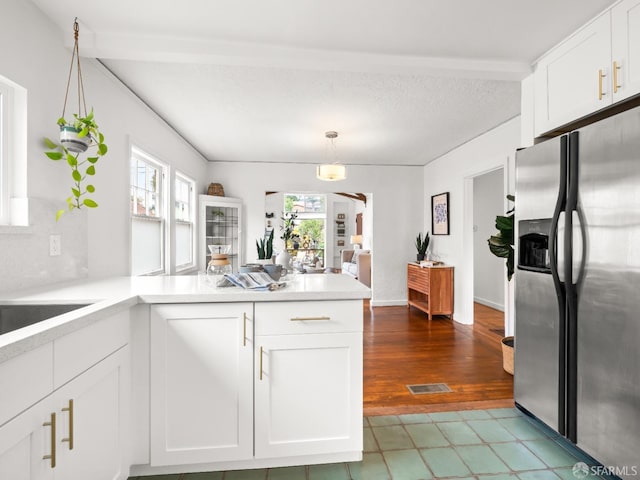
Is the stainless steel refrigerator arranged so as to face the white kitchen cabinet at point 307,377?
yes

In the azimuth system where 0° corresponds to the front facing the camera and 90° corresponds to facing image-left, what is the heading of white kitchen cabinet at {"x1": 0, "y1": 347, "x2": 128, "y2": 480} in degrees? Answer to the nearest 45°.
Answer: approximately 315°

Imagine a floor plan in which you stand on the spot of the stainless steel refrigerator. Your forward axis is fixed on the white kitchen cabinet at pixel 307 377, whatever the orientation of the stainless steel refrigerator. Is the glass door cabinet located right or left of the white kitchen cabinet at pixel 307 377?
right

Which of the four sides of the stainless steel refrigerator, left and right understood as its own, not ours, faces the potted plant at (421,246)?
right

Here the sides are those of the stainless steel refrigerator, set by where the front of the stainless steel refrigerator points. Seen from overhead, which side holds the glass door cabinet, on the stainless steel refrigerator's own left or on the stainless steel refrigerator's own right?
on the stainless steel refrigerator's own right

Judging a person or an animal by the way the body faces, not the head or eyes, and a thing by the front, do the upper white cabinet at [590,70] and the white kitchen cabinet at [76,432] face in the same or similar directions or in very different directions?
very different directions

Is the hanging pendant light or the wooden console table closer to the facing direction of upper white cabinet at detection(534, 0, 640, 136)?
the hanging pendant light

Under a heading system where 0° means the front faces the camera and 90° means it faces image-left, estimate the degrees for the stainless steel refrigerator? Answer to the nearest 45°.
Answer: approximately 45°

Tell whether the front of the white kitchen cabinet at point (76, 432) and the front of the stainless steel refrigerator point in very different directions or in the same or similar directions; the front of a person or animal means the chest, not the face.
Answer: very different directions

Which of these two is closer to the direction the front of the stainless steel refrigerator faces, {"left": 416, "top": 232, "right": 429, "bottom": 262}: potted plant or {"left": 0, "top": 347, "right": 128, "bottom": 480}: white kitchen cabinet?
the white kitchen cabinet

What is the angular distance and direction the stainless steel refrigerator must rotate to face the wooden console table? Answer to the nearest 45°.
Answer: approximately 90° to its right
